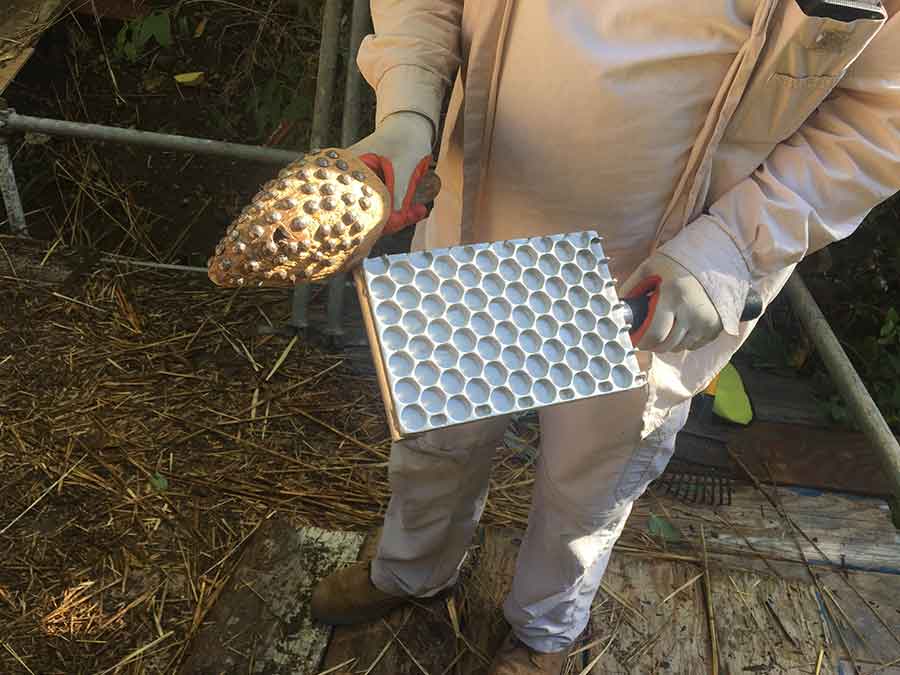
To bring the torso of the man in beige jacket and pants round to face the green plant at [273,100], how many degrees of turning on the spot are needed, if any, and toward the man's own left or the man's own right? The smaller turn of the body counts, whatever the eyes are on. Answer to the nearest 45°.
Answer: approximately 90° to the man's own right

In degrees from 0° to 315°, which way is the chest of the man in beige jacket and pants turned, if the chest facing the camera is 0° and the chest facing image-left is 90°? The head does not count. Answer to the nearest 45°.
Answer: approximately 45°

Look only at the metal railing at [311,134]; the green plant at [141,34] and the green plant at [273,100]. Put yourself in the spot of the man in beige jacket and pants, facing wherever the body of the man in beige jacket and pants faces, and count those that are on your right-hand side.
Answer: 3

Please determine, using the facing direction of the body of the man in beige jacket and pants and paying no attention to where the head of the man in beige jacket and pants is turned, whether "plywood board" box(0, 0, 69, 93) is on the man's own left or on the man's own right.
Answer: on the man's own right

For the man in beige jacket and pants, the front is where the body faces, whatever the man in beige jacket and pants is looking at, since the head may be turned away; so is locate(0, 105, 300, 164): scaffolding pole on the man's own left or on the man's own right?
on the man's own right
